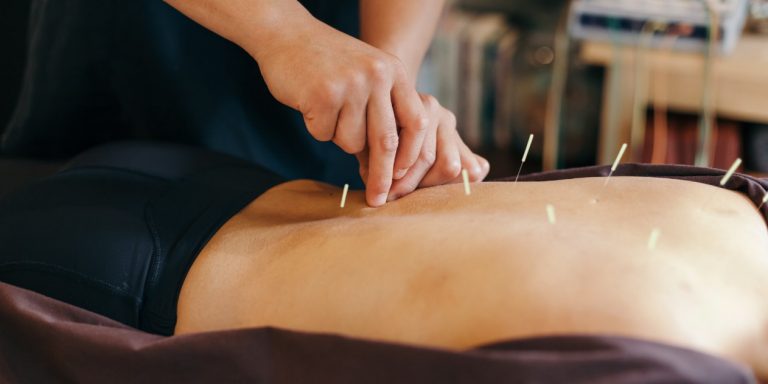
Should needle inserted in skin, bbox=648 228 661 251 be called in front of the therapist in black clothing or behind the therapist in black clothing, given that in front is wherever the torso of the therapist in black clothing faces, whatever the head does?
in front

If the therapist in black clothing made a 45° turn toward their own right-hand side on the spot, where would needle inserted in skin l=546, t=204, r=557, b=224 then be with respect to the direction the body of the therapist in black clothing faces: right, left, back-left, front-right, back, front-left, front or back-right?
front-left

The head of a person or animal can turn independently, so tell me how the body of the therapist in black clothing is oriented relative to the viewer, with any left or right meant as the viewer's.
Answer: facing the viewer and to the right of the viewer

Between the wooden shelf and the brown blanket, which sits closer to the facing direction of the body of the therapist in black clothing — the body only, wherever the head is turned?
the brown blanket

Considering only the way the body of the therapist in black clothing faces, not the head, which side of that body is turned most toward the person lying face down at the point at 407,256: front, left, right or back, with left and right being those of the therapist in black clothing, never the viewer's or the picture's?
front

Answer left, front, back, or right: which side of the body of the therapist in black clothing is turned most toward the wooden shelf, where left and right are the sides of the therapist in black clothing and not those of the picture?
left
